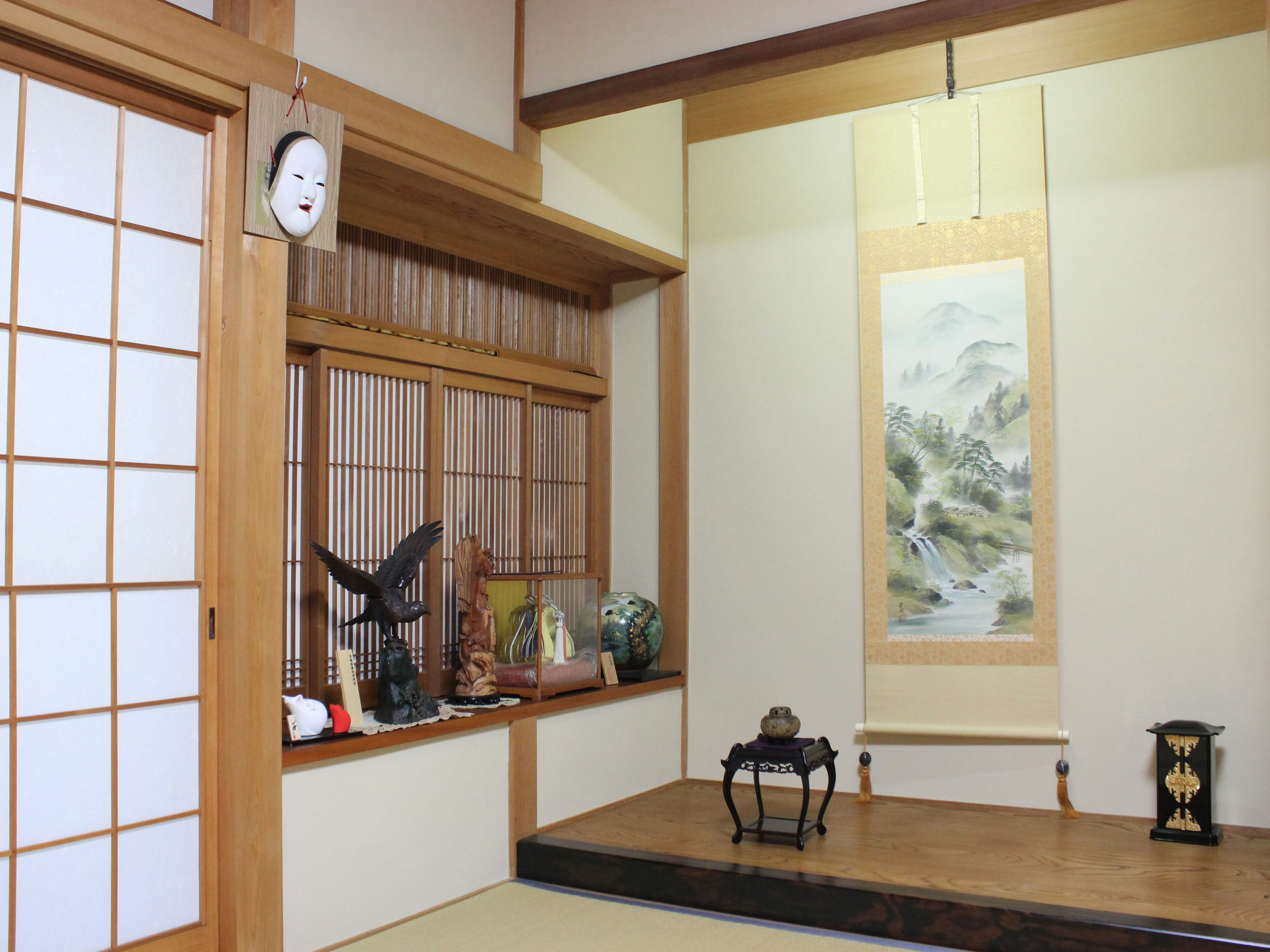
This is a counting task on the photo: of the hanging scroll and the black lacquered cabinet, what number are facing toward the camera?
2

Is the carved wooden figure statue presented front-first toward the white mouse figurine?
no

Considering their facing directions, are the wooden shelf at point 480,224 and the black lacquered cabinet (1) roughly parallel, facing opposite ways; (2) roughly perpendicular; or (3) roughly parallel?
roughly perpendicular

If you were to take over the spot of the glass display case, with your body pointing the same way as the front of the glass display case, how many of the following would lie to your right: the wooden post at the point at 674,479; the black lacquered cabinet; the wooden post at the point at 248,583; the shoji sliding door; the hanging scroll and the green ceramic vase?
2

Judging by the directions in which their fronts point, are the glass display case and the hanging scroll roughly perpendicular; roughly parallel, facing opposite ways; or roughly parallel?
roughly perpendicular

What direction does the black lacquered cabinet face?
toward the camera

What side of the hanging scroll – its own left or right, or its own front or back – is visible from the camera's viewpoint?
front

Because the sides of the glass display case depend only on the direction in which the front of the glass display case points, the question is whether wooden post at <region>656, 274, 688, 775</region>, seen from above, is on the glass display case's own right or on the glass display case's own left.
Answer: on the glass display case's own left

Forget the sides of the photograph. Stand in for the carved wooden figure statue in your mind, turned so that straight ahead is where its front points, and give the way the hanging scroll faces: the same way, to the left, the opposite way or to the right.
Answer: to the right

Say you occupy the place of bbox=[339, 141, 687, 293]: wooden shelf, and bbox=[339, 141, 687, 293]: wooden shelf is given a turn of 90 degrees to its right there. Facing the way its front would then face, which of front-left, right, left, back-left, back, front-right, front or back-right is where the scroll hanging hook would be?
back-left

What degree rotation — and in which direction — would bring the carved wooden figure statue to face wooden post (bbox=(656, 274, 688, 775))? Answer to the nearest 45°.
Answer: approximately 90° to its left

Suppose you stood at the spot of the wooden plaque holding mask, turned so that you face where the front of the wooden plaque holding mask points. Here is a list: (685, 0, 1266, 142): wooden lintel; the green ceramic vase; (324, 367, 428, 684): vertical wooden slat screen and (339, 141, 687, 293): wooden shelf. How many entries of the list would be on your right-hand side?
0

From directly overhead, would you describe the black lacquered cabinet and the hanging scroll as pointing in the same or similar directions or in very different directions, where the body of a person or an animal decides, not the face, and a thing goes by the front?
same or similar directions

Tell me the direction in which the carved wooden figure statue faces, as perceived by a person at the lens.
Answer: facing the viewer and to the right of the viewer

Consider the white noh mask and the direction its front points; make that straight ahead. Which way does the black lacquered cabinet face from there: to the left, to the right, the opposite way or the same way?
to the right

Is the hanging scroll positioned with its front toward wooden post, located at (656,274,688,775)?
no

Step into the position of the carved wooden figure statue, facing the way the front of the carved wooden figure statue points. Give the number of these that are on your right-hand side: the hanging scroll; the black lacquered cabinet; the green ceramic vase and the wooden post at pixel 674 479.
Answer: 0

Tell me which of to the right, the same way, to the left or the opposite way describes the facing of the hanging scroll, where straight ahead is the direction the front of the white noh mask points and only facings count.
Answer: to the right

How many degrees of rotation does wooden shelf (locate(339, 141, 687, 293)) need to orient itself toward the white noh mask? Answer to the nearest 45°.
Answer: approximately 90° to its right

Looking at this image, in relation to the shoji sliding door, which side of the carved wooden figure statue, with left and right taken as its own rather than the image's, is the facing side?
right

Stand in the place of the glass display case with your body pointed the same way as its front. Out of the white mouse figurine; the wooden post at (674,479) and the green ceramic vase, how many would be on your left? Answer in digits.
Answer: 2
